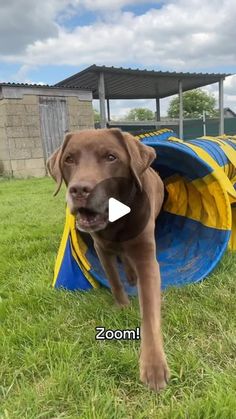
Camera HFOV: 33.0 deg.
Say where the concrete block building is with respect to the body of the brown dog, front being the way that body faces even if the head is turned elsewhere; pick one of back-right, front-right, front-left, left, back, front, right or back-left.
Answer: back

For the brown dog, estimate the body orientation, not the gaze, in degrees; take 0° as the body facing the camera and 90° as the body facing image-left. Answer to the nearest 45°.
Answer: approximately 0°
